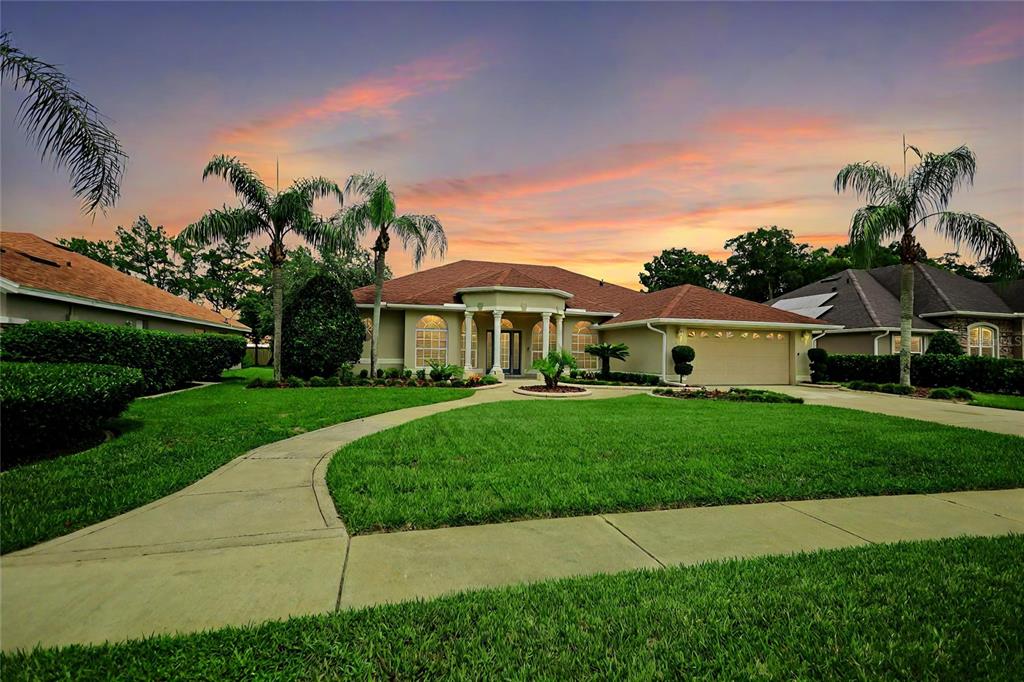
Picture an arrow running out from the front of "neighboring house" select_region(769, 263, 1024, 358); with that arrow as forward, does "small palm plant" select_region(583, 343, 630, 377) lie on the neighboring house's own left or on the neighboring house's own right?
on the neighboring house's own right

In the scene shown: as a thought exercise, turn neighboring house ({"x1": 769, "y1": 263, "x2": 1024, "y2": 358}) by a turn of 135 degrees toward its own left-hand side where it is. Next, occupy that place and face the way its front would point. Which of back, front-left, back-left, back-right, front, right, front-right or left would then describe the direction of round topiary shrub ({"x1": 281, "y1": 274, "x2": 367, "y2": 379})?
back-left

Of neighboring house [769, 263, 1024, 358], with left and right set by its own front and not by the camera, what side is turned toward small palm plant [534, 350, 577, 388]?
right

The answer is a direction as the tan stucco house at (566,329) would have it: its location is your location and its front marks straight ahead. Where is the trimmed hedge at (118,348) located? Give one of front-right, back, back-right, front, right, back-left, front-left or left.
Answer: front-right

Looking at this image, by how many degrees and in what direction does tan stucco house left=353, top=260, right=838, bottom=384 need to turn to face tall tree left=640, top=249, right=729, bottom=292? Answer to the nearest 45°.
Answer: approximately 180°

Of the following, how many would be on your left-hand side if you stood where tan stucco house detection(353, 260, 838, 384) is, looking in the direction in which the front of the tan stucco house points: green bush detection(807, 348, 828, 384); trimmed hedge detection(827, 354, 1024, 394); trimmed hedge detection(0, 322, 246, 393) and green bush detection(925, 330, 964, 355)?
3

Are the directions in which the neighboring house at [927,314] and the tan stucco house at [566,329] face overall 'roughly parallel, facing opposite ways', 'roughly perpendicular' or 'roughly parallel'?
roughly parallel

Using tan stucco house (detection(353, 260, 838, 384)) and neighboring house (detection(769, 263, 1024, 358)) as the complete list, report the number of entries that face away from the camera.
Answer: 0

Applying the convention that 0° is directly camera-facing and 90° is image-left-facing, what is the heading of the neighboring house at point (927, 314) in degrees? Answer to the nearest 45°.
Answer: approximately 315°

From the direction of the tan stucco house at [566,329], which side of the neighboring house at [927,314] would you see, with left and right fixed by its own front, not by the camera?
right

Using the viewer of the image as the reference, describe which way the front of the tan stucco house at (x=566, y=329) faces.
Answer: facing the viewer

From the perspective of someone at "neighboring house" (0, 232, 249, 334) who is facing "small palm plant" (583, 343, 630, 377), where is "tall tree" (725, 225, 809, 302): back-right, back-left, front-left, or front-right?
front-left

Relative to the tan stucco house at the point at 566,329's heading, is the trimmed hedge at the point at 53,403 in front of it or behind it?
in front

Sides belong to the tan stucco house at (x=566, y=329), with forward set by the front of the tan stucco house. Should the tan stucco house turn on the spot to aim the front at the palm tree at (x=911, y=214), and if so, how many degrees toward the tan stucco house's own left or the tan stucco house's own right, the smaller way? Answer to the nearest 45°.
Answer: approximately 90° to the tan stucco house's own left
